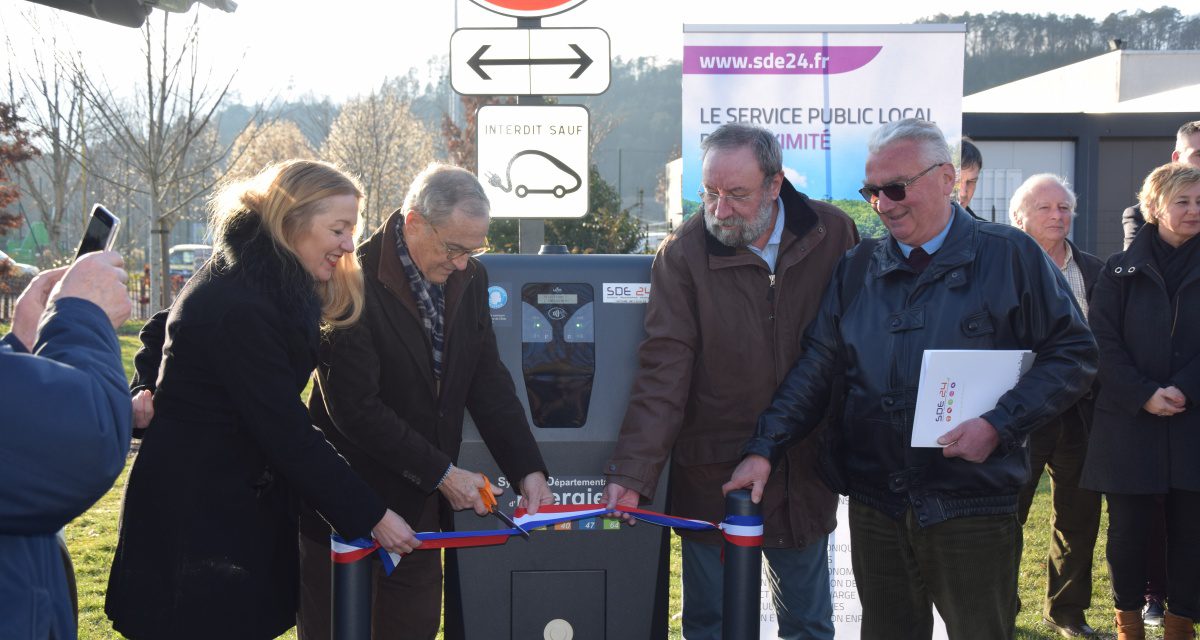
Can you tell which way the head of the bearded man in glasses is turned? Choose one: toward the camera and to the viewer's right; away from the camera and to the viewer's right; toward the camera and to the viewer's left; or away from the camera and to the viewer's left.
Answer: toward the camera and to the viewer's left

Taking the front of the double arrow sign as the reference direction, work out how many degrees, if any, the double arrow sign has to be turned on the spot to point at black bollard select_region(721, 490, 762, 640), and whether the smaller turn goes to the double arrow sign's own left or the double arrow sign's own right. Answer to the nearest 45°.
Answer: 0° — it already faces it

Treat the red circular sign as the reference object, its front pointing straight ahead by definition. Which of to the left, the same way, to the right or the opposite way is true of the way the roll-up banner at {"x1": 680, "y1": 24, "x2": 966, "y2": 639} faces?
the same way

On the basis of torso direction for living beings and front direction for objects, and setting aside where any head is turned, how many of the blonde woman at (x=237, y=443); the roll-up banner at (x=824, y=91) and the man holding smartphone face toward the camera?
1

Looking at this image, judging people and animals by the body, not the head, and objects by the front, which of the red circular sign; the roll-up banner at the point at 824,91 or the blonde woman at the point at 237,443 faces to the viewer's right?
the blonde woman

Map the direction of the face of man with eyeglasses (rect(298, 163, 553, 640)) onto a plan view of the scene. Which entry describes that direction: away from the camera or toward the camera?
toward the camera

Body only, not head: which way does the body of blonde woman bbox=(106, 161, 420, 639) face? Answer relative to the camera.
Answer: to the viewer's right

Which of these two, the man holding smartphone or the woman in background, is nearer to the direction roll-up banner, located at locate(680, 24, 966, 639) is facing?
the man holding smartphone

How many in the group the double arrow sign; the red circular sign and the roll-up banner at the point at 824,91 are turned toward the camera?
3

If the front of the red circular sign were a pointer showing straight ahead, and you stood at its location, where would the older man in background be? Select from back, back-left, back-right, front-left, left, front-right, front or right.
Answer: left

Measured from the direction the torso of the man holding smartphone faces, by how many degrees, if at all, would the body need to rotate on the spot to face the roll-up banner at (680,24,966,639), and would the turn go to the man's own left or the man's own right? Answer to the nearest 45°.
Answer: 0° — they already face it

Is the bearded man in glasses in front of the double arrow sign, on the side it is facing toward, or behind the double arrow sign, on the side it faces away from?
in front

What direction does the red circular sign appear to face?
toward the camera

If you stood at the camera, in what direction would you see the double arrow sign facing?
facing the viewer

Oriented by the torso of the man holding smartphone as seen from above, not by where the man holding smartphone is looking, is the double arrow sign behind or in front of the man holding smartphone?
in front

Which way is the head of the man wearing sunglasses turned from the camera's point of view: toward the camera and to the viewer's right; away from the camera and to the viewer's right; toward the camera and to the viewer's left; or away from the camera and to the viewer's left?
toward the camera and to the viewer's left
